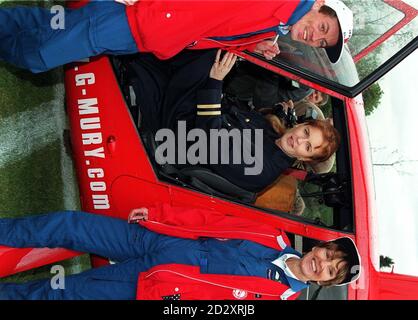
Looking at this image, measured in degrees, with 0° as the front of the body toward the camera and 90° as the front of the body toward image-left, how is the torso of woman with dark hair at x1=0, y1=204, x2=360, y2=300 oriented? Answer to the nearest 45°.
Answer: approximately 0°
